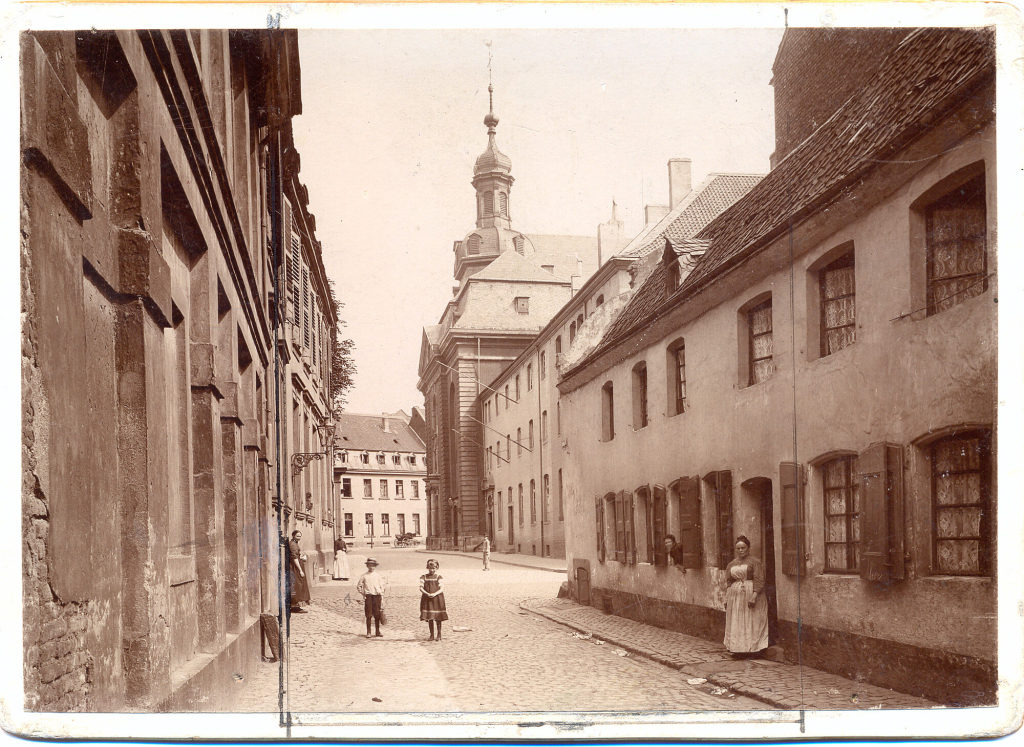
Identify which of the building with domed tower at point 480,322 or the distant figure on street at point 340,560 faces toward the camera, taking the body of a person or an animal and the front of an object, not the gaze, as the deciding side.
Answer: the distant figure on street

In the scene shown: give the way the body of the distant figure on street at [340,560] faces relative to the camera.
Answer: toward the camera

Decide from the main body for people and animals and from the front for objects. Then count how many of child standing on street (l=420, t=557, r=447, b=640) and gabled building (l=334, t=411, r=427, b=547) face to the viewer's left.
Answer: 0

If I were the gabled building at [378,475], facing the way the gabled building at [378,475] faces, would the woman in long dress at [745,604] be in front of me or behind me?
in front

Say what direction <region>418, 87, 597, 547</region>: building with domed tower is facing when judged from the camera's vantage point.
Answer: facing to the left of the viewer

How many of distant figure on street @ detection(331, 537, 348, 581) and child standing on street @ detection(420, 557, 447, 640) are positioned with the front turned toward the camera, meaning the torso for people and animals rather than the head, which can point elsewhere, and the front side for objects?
2

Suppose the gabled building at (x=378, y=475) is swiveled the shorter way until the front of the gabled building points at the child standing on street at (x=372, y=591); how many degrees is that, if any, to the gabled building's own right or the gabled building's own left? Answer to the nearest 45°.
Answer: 0° — it already faces them

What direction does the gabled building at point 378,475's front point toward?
toward the camera

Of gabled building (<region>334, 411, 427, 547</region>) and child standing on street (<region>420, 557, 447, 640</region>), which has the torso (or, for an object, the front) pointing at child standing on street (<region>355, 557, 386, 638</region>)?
the gabled building

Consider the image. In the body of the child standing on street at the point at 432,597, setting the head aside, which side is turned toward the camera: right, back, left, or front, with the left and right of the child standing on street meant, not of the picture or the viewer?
front

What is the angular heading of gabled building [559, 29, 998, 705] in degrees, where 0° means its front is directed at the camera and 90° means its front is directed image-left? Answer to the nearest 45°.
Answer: approximately 45°
